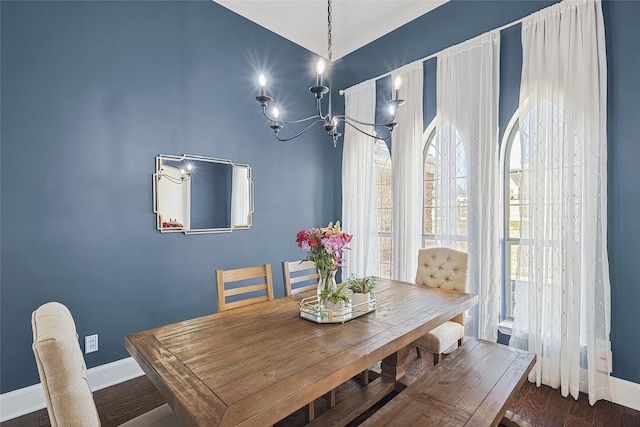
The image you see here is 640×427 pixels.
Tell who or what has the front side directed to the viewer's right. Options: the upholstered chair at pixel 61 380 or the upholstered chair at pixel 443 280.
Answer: the upholstered chair at pixel 61 380

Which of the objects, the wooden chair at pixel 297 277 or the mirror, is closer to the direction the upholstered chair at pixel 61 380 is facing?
the wooden chair

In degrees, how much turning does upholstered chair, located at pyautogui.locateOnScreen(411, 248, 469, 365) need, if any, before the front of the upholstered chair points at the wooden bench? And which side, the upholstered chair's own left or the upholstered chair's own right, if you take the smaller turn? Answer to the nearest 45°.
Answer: approximately 45° to the upholstered chair's own left

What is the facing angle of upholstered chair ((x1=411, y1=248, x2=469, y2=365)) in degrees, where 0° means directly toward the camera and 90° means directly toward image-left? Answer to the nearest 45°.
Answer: approximately 45°

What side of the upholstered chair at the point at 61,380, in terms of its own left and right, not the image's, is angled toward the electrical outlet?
left

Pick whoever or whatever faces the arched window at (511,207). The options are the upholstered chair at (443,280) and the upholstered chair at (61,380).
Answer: the upholstered chair at (61,380)

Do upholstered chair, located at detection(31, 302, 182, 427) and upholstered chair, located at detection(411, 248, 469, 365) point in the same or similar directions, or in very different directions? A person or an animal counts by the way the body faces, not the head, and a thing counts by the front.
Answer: very different directions

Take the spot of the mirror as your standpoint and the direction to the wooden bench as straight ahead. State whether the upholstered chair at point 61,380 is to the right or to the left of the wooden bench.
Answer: right

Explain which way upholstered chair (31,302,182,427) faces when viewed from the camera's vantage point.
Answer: facing to the right of the viewer

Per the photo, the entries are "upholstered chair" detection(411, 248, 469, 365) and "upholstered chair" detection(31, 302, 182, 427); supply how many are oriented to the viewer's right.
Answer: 1
